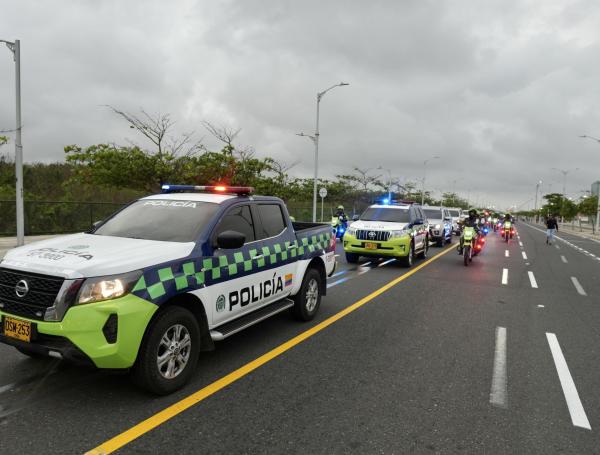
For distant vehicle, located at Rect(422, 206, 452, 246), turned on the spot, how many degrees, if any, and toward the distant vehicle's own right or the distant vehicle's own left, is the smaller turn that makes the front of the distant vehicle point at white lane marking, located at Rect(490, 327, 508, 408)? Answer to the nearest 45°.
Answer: approximately 45° to the distant vehicle's own left

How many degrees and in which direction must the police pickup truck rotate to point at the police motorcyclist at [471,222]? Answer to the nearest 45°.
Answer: approximately 180°

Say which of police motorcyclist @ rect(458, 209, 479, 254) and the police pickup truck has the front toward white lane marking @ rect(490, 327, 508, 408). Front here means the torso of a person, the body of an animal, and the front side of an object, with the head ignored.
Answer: the police motorcyclist

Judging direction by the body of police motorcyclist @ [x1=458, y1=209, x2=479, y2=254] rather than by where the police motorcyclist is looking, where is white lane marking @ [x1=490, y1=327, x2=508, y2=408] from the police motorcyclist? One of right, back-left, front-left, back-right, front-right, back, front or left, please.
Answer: front

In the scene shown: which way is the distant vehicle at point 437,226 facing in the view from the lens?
facing the viewer and to the left of the viewer

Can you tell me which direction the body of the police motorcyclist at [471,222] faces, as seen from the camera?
toward the camera

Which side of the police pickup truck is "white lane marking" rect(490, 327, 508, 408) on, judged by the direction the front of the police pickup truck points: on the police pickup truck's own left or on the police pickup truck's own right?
on the police pickup truck's own left

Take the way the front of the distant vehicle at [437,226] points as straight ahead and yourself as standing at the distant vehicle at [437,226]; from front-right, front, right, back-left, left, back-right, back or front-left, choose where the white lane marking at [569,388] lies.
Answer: front-left

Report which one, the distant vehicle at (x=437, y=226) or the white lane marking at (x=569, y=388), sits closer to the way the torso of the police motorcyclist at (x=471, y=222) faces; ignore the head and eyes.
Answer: the white lane marking

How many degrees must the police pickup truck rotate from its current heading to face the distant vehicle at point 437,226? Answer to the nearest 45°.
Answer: approximately 180°

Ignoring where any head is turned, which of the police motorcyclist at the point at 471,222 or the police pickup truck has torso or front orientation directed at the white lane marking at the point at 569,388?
the police motorcyclist

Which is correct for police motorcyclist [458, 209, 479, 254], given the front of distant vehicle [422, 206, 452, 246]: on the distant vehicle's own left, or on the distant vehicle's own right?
on the distant vehicle's own left

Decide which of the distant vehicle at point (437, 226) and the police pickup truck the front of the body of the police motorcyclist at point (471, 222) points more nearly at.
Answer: the police pickup truck
